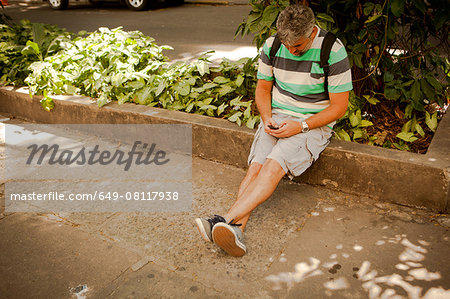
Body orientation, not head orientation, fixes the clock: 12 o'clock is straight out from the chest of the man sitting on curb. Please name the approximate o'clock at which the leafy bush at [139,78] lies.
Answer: The leafy bush is roughly at 3 o'clock from the man sitting on curb.

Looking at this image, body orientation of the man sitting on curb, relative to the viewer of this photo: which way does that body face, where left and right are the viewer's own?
facing the viewer and to the left of the viewer

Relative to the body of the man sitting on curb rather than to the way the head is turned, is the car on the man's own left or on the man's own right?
on the man's own right

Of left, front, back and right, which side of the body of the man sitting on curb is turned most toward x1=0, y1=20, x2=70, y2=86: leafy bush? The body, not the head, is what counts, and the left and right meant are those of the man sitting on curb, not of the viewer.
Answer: right

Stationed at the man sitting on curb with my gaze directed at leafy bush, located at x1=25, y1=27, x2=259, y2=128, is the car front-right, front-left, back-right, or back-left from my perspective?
front-right
